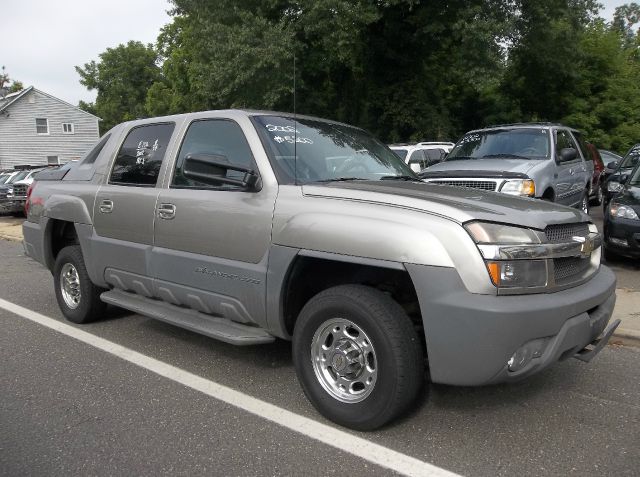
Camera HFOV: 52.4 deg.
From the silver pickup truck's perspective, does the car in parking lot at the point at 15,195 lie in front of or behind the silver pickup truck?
behind

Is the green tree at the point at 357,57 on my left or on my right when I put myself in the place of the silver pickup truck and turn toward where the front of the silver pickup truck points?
on my left

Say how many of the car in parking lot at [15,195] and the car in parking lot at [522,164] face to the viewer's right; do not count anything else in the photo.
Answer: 0

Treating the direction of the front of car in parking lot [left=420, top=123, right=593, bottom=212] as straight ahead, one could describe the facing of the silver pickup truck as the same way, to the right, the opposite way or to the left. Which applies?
to the left

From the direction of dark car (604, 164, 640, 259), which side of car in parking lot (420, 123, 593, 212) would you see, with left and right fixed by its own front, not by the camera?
left

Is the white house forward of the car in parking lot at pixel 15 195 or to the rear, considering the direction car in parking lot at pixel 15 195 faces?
to the rear

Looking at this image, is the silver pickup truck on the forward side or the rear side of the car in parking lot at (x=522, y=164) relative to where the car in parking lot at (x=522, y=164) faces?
on the forward side

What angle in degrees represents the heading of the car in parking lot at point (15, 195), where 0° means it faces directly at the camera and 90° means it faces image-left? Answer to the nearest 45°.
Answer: approximately 45°

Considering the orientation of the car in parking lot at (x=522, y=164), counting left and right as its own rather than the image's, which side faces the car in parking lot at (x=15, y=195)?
right

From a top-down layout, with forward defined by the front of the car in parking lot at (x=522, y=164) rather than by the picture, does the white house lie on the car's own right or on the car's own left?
on the car's own right

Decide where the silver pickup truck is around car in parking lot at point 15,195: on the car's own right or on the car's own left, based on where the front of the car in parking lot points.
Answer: on the car's own left

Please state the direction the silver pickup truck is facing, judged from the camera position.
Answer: facing the viewer and to the right of the viewer

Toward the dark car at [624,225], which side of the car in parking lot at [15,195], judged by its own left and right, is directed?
left

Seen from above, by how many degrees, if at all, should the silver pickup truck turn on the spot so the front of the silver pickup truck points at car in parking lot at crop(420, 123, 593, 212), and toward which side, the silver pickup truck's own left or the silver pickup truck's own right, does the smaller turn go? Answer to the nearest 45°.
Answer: approximately 90° to the silver pickup truck's own left
